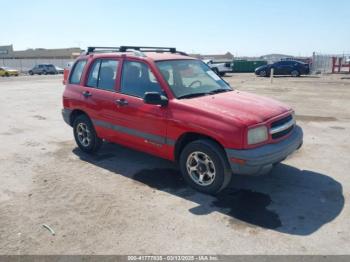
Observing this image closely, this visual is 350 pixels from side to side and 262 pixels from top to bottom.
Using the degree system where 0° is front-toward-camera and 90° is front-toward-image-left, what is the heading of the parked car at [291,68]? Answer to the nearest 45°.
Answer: approximately 90°

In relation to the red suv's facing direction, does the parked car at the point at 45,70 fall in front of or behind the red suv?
behind

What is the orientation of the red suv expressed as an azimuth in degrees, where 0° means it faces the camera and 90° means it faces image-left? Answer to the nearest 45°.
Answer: approximately 315°

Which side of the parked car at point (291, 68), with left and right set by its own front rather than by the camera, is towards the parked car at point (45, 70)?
front

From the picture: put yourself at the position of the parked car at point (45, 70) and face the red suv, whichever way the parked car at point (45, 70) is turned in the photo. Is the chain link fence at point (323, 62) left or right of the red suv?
left

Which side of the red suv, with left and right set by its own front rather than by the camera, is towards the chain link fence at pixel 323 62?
left

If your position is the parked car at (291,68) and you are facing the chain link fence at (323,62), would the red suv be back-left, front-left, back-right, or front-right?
back-right

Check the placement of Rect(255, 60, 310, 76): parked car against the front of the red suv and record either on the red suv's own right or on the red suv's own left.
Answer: on the red suv's own left

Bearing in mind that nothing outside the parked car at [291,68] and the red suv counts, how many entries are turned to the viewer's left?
1

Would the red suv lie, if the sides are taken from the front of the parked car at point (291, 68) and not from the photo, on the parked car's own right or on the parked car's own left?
on the parked car's own left
